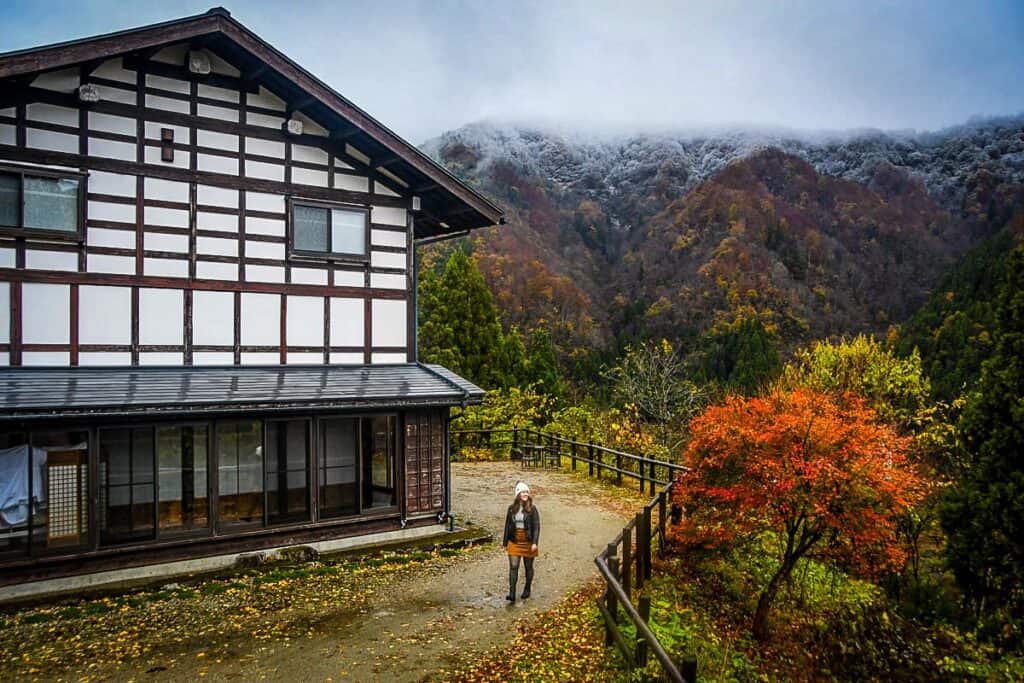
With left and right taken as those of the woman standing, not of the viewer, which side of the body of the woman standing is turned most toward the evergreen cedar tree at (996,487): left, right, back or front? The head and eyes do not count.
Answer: left

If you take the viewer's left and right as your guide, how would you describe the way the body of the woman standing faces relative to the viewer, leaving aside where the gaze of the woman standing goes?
facing the viewer

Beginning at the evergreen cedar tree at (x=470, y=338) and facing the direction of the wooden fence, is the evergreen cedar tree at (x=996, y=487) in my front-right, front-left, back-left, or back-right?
front-left

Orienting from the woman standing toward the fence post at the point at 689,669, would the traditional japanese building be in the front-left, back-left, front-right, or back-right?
back-right

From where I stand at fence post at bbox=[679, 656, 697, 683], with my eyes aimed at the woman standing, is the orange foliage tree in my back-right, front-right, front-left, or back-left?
front-right

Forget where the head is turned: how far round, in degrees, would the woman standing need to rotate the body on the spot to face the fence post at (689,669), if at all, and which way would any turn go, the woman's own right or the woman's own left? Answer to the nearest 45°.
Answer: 0° — they already face it

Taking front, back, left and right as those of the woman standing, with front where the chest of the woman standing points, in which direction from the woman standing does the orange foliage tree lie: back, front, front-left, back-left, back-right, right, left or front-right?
left

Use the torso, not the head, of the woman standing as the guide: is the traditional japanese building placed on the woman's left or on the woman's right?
on the woman's right

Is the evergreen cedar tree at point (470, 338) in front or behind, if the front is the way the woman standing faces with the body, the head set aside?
behind

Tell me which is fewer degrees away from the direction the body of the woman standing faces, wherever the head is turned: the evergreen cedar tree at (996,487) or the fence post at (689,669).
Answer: the fence post

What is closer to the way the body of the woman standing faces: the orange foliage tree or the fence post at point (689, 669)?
the fence post

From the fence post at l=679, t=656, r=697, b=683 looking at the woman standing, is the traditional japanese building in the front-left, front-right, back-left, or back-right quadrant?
front-left
